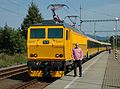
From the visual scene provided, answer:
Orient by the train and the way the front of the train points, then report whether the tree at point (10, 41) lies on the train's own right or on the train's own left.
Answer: on the train's own right

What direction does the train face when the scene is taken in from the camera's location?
facing the viewer and to the left of the viewer
